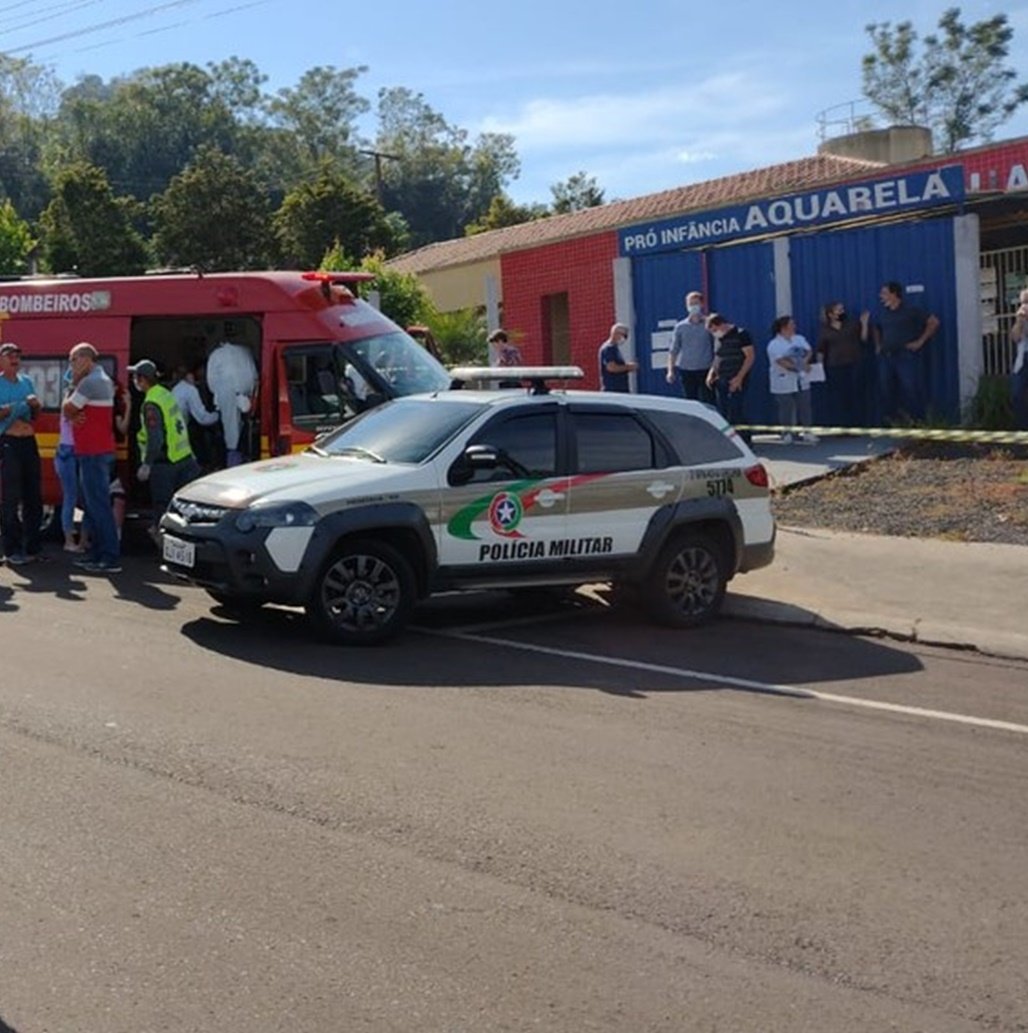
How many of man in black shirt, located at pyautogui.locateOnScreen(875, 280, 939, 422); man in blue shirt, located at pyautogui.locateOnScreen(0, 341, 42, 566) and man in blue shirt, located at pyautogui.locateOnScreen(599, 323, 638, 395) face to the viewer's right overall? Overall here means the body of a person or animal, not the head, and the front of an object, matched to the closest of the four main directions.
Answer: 1

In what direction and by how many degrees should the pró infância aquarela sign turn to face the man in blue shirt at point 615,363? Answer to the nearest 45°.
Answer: approximately 90° to its right

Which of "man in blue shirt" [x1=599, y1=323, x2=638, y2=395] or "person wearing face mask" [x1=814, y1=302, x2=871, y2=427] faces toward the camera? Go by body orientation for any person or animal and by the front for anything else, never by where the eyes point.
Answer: the person wearing face mask

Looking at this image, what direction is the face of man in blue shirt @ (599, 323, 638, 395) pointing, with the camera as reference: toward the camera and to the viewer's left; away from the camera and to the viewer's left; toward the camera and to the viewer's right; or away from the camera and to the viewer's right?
toward the camera and to the viewer's right

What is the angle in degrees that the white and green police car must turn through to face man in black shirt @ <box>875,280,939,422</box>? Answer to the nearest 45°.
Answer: approximately 180°

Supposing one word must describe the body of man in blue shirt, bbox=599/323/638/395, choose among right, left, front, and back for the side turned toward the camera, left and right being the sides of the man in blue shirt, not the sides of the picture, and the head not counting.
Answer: right

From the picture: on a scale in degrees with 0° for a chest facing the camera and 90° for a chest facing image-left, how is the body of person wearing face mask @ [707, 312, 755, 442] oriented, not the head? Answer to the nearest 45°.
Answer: approximately 45°

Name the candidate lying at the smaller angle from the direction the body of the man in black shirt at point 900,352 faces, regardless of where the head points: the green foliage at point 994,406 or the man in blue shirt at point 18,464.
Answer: the man in blue shirt

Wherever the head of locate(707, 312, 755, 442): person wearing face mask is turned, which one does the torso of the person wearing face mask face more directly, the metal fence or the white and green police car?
the white and green police car

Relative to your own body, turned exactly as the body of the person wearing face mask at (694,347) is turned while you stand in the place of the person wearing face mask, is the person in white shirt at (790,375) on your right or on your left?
on your left

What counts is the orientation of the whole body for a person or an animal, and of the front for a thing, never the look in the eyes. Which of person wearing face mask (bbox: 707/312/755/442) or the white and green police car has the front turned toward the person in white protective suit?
the person wearing face mask

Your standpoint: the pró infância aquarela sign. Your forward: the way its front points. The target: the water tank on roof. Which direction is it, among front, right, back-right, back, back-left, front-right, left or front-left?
back-right

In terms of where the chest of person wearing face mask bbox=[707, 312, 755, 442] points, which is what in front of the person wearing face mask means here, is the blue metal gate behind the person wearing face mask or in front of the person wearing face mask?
behind

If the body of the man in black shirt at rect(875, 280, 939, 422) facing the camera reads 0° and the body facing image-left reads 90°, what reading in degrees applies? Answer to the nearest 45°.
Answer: approximately 45°

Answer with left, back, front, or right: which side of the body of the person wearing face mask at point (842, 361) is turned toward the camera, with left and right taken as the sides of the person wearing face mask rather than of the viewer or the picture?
front
